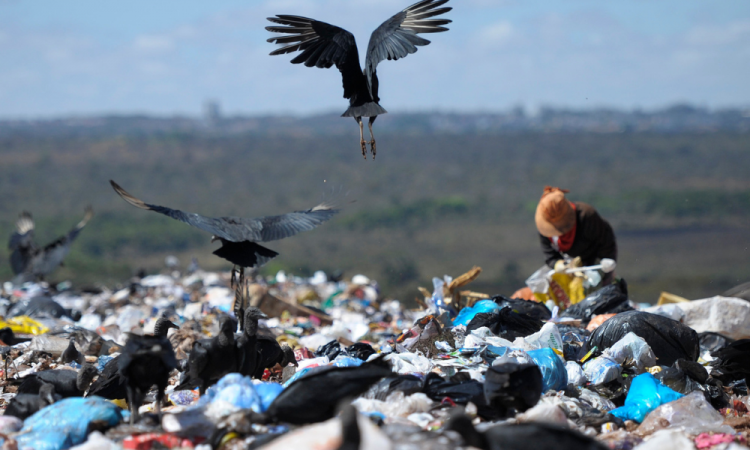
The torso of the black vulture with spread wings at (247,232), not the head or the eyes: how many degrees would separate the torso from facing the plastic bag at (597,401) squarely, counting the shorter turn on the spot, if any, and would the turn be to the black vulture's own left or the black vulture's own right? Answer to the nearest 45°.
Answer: approximately 135° to the black vulture's own right

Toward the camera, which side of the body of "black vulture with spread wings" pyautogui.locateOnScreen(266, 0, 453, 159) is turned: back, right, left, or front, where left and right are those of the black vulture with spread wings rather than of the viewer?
back

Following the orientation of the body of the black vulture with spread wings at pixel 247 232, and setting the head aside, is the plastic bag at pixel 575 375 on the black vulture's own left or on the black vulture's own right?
on the black vulture's own right

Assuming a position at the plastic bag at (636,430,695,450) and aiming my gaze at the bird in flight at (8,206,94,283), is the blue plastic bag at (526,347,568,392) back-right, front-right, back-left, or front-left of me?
front-right

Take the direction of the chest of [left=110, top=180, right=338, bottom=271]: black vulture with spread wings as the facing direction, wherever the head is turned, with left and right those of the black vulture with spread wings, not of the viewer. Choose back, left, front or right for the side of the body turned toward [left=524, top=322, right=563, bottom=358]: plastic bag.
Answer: right

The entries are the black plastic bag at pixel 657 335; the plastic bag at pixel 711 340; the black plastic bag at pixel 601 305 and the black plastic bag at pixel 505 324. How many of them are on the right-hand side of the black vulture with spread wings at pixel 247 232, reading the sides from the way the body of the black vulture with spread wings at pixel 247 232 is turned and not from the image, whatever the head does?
4

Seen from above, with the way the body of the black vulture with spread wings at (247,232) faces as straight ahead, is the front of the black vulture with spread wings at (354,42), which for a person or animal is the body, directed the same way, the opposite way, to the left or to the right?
the same way

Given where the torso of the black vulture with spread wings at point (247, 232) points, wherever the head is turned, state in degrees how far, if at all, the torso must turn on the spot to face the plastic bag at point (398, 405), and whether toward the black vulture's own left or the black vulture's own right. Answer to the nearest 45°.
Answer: approximately 180°

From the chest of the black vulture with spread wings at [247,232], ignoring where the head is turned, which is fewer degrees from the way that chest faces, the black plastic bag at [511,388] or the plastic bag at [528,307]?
the plastic bag

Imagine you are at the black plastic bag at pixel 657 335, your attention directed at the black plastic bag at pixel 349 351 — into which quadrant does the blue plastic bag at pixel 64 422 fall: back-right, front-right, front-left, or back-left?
front-left

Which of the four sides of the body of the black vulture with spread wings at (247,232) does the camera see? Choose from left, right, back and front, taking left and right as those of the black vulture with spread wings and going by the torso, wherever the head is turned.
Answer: back

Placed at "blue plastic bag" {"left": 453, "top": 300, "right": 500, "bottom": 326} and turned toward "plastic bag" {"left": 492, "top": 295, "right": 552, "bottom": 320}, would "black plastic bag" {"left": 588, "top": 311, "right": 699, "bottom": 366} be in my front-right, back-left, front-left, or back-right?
front-right

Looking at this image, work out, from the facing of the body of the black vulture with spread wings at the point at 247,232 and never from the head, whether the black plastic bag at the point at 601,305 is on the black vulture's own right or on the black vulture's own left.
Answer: on the black vulture's own right

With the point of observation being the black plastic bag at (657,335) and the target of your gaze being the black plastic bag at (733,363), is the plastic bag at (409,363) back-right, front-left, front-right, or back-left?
back-right
